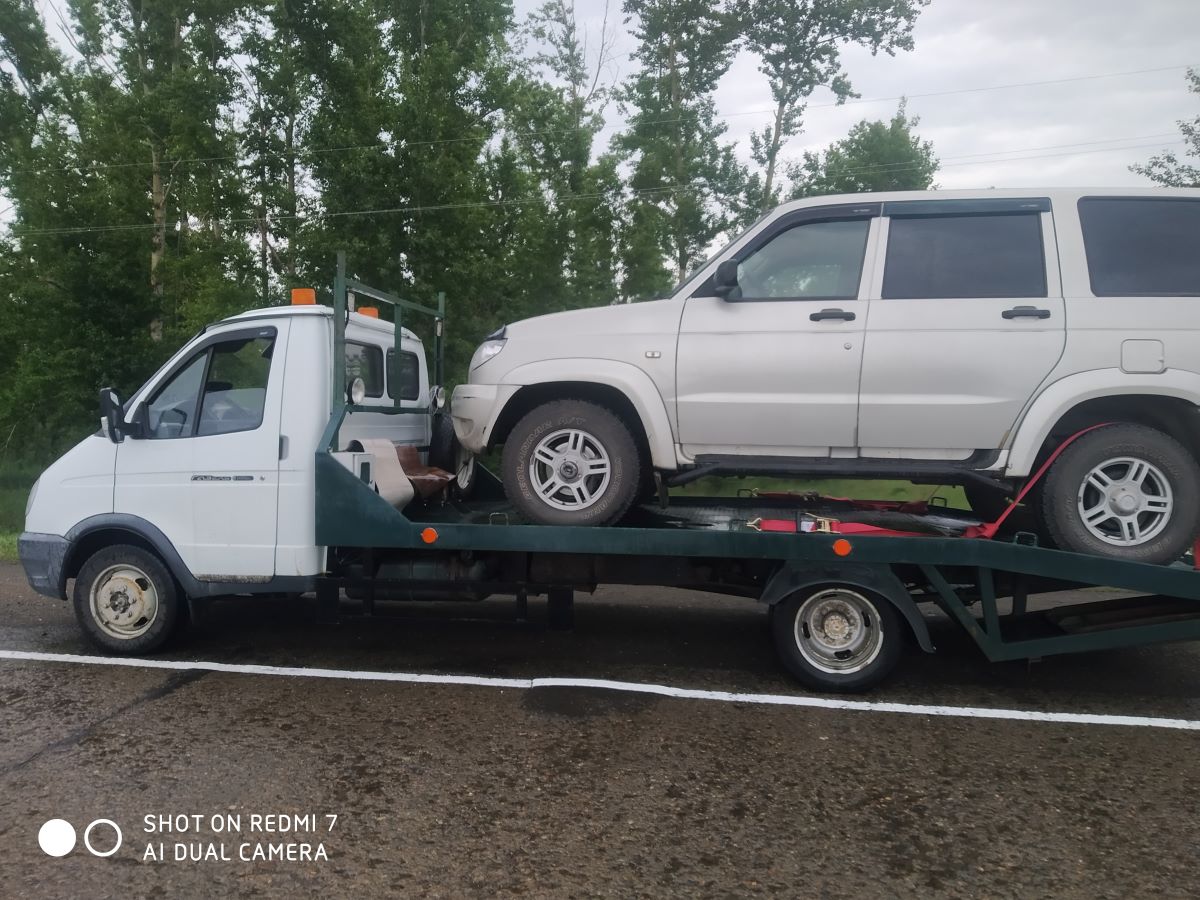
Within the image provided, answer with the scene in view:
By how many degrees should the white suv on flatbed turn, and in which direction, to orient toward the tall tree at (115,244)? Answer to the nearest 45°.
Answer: approximately 45° to its right

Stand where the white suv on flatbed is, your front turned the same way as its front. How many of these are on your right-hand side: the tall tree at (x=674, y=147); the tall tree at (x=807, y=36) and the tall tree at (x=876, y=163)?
3

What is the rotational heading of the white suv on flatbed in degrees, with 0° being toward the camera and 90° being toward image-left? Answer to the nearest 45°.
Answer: approximately 90°

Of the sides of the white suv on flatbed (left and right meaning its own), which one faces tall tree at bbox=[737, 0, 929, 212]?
right

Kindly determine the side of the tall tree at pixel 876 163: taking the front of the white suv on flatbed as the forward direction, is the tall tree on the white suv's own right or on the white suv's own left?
on the white suv's own right
